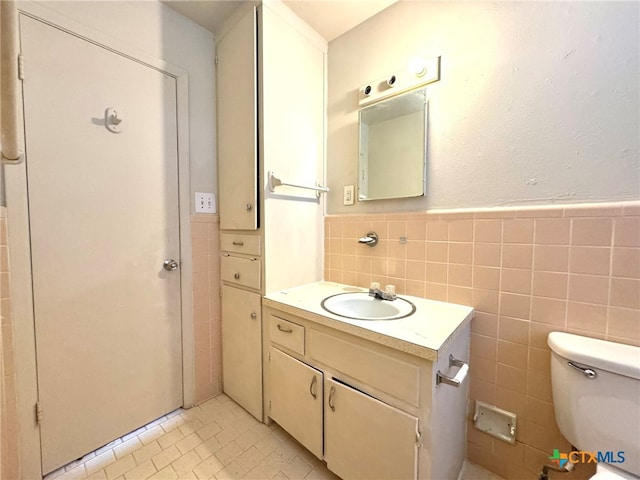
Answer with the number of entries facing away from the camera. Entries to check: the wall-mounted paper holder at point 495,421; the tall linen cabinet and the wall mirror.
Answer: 0

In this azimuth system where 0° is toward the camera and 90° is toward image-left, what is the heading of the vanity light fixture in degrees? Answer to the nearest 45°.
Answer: approximately 45°

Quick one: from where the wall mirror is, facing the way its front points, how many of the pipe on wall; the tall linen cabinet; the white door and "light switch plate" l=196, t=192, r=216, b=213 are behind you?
0

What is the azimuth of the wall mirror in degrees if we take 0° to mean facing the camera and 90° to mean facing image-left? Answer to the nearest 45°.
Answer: approximately 45°

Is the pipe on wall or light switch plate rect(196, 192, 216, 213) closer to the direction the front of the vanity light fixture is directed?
the pipe on wall

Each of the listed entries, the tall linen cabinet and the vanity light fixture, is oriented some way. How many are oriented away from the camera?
0

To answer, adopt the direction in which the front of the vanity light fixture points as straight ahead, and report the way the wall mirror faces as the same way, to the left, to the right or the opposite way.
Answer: the same way

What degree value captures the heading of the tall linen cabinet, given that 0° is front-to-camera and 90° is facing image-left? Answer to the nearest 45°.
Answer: approximately 45°

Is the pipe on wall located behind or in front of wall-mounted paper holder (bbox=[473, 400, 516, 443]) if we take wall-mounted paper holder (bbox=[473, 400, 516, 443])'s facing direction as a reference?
in front

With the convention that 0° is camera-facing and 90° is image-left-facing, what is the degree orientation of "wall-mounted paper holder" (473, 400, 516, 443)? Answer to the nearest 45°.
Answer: approximately 45°

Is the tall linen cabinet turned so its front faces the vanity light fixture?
no

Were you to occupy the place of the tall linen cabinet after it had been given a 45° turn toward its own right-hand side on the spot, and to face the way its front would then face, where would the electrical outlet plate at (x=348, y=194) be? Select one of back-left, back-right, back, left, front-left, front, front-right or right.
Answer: back

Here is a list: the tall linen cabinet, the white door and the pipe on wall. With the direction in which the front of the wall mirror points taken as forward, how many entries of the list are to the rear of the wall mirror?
0

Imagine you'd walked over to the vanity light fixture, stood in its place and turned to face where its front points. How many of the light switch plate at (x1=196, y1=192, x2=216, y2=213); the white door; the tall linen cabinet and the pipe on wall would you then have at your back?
0
